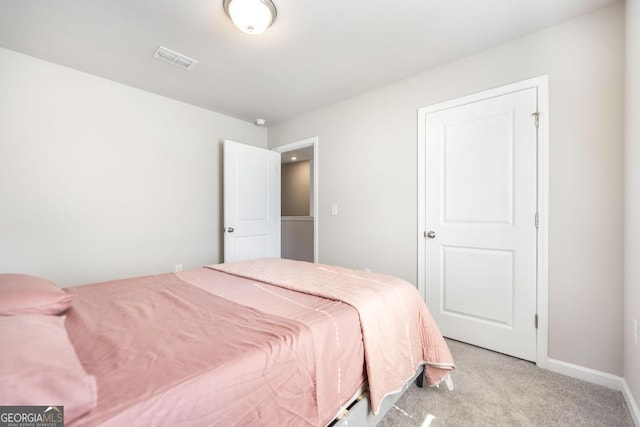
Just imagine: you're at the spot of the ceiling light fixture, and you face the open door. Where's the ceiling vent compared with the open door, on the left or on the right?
left

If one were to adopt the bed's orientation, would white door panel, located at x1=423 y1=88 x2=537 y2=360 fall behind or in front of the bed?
in front

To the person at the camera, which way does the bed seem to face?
facing away from the viewer and to the right of the viewer
